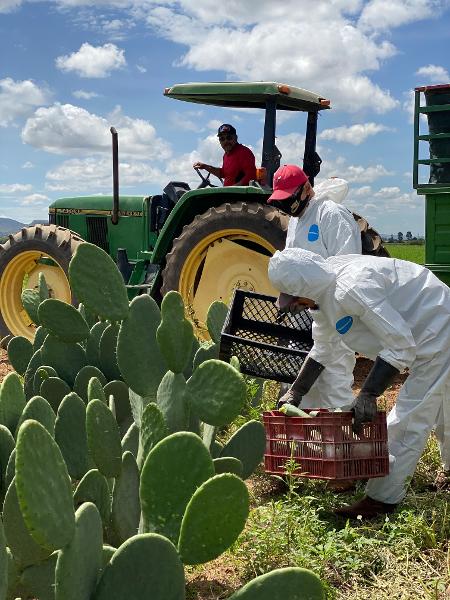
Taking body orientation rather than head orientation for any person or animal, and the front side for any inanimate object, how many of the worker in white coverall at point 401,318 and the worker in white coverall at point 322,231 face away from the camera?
0

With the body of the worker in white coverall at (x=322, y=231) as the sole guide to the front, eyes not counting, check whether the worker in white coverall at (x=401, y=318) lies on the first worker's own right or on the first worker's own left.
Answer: on the first worker's own left

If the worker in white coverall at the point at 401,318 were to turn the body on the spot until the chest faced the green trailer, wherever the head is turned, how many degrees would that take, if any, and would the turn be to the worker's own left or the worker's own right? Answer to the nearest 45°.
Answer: approximately 90° to the worker's own right

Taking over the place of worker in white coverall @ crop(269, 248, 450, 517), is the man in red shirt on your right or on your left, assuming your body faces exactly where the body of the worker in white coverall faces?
on your right

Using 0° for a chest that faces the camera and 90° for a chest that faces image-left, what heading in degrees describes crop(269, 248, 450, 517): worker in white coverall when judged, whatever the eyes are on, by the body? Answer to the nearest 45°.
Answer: approximately 90°

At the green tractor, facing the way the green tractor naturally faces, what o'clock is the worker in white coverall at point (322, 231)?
The worker in white coverall is roughly at 7 o'clock from the green tractor.

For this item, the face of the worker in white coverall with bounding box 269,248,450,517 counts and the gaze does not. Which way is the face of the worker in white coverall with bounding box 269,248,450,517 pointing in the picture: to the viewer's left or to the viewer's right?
to the viewer's left

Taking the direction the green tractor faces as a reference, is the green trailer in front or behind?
behind

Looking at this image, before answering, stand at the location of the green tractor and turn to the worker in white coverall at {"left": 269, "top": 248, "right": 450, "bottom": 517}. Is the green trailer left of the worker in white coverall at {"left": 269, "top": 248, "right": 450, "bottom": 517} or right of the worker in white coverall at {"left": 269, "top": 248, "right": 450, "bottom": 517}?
left

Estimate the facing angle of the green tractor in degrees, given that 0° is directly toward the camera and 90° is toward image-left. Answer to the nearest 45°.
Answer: approximately 135°

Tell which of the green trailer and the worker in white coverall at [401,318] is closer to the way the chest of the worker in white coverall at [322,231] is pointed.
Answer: the worker in white coverall

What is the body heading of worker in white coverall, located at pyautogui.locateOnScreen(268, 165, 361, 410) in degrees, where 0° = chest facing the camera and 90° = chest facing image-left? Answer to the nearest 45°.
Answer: approximately 45°

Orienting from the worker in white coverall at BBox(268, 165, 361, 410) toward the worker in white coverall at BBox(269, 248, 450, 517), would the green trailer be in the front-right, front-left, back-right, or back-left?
back-left

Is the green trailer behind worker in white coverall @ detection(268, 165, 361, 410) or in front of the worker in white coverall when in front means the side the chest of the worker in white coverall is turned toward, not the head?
behind
